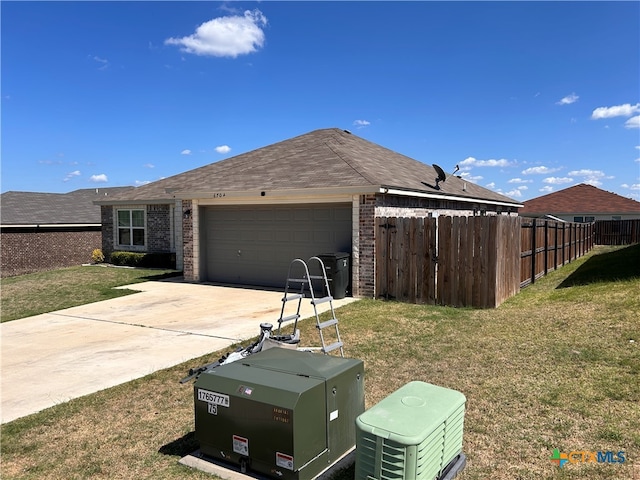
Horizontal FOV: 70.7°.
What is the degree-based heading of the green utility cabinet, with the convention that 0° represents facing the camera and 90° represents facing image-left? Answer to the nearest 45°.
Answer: approximately 45°

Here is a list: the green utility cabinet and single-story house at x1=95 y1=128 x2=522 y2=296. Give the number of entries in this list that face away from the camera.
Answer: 0

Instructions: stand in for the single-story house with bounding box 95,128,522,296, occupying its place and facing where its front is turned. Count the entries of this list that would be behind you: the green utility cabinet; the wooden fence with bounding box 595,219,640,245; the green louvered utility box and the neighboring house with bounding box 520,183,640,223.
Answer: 2

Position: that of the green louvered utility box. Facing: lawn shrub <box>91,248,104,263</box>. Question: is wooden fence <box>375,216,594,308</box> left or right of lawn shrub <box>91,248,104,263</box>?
right

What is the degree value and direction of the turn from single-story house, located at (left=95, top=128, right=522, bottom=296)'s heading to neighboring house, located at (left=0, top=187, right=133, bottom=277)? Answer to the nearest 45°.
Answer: approximately 90° to its right

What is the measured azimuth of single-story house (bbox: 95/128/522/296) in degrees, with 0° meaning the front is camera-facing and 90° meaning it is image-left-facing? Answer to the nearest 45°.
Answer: approximately 45°

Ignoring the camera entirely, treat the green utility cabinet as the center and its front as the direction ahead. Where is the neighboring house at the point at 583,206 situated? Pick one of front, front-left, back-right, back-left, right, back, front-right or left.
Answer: back

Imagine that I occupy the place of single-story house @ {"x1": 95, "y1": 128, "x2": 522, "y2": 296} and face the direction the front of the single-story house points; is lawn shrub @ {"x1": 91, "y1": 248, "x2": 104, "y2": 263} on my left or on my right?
on my right

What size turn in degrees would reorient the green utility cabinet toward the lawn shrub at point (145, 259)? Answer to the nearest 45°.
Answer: approximately 135° to its right

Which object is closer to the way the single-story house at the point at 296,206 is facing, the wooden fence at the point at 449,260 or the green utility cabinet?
the green utility cabinet
